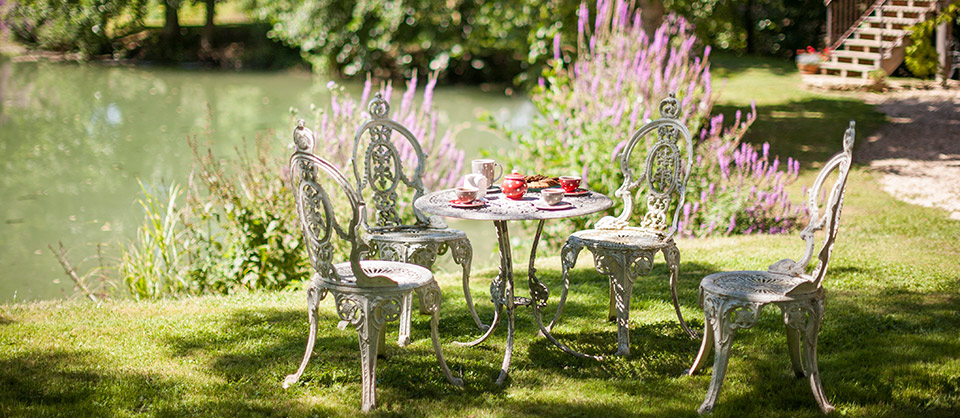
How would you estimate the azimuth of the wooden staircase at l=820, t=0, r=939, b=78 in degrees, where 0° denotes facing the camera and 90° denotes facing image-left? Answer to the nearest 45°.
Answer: approximately 45°

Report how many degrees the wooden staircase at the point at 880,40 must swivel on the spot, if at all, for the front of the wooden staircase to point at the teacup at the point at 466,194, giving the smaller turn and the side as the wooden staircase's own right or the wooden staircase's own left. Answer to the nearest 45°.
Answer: approximately 45° to the wooden staircase's own left

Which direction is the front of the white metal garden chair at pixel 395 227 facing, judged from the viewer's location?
facing the viewer and to the right of the viewer

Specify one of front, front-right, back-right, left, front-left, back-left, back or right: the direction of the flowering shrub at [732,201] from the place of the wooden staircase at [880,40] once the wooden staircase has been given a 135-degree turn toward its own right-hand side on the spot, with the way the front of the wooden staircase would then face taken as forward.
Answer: back

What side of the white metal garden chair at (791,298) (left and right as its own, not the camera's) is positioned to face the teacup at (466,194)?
front

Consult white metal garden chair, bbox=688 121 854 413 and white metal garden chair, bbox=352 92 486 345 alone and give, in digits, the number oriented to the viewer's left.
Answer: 1

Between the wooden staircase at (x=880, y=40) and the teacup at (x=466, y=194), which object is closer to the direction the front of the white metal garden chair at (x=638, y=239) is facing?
the teacup

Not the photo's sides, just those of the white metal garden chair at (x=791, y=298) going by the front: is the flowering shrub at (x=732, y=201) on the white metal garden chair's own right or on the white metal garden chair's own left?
on the white metal garden chair's own right

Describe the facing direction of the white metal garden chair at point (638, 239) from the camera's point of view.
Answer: facing the viewer and to the left of the viewer

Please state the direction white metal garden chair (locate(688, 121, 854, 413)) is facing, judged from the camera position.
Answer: facing to the left of the viewer

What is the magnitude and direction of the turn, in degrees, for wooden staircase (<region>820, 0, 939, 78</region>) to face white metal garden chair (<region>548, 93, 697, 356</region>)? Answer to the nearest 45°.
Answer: approximately 45° to its left

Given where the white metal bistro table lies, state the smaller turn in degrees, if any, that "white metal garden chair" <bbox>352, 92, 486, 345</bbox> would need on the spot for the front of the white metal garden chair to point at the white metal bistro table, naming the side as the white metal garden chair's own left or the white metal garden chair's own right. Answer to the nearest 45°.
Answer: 0° — it already faces it

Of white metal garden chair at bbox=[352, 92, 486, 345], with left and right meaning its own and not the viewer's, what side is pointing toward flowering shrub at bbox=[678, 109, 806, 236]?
left
